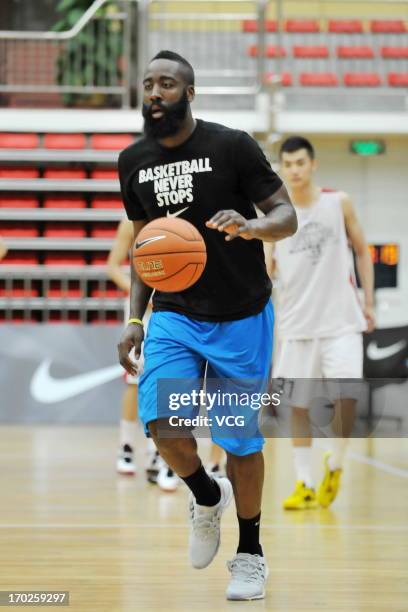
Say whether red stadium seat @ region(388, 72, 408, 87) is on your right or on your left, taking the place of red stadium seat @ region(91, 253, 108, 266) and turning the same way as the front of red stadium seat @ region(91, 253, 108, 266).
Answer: on your left

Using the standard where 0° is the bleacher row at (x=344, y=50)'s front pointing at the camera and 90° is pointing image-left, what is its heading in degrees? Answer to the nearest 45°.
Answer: approximately 0°

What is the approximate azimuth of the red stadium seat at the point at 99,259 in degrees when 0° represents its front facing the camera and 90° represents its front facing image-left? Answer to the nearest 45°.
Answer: approximately 0°

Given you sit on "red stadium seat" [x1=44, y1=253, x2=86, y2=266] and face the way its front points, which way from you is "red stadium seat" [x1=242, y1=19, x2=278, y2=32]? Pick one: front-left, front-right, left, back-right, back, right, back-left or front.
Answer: back-left

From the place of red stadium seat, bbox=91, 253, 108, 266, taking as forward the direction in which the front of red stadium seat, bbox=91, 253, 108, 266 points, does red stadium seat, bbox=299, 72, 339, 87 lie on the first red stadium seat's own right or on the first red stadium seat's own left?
on the first red stadium seat's own left

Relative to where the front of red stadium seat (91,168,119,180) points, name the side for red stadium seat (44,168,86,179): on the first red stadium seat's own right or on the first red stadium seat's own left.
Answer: on the first red stadium seat's own right
